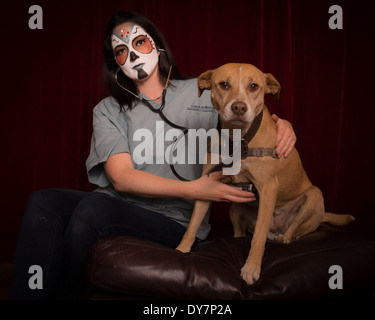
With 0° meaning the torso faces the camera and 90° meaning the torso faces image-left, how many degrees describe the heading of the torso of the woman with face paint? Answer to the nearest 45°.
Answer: approximately 45°

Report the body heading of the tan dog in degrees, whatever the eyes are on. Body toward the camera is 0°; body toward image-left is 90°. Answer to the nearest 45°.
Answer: approximately 45°

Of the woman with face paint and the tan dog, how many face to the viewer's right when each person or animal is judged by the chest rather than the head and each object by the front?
0
